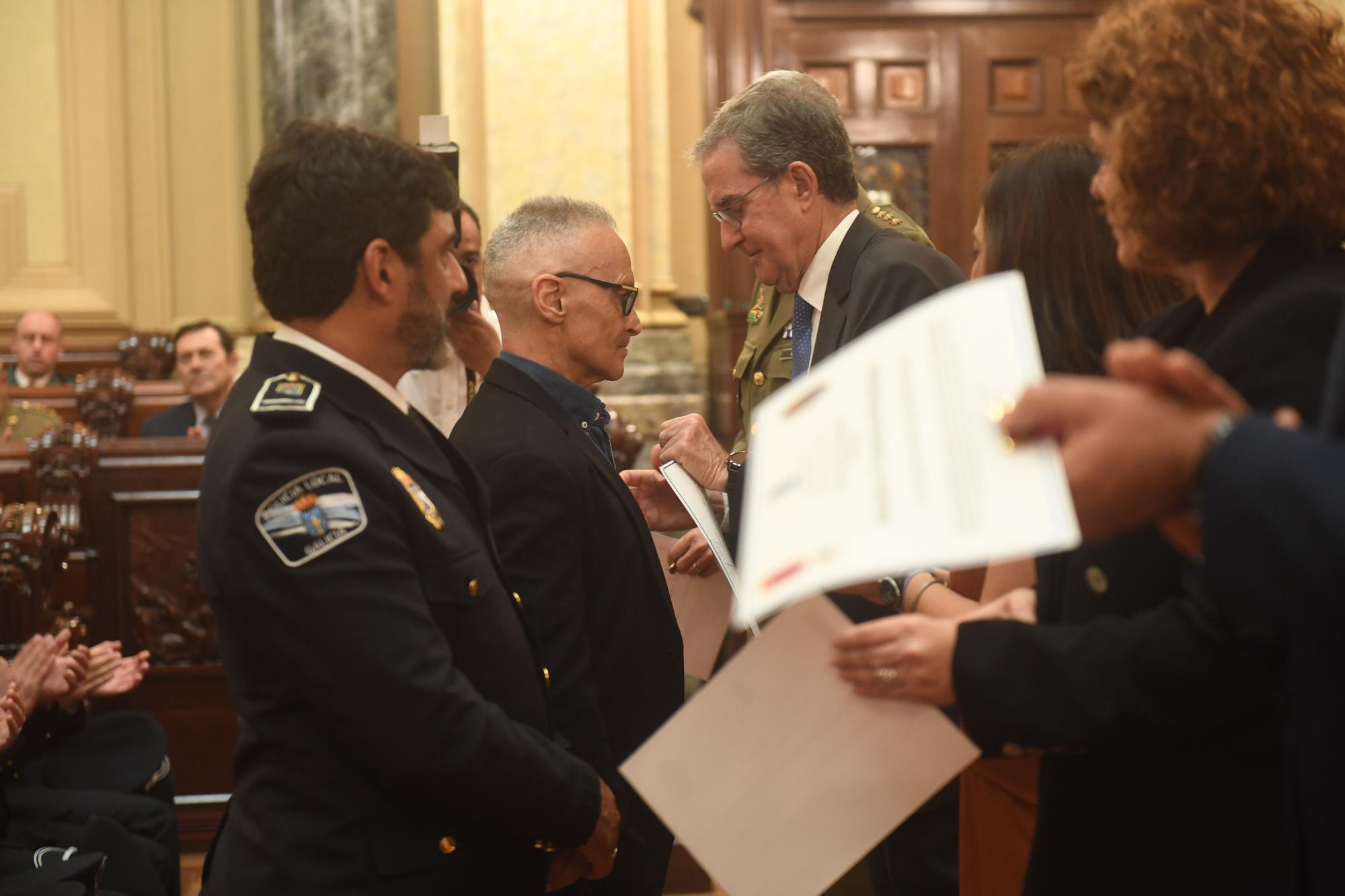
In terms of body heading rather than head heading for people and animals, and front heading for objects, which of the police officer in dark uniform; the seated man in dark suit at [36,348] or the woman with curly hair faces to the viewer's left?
the woman with curly hair

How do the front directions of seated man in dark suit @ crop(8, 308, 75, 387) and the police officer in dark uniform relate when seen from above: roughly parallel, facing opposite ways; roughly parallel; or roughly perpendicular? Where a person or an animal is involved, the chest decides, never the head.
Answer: roughly perpendicular

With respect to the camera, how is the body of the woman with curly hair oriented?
to the viewer's left

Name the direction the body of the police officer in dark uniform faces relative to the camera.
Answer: to the viewer's right

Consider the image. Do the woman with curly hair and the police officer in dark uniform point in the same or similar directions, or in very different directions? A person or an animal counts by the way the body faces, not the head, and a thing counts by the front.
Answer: very different directions

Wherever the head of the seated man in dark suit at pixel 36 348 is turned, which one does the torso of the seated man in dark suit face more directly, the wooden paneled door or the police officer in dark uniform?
the police officer in dark uniform

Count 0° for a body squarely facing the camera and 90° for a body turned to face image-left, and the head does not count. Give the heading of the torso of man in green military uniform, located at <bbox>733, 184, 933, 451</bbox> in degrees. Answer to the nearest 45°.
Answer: approximately 45°

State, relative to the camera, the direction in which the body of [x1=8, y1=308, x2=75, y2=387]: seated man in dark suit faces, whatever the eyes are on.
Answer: toward the camera
